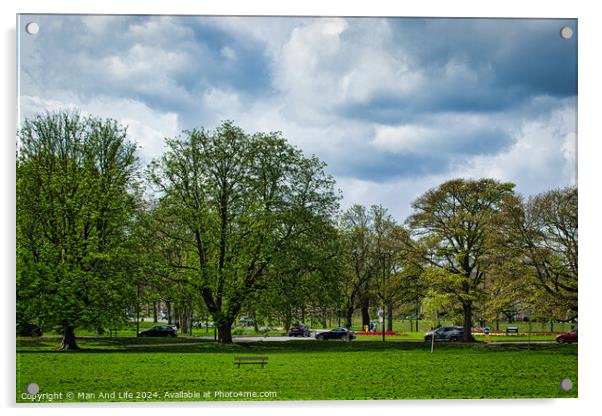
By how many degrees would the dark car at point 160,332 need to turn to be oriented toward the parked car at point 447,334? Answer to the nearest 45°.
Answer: approximately 180°

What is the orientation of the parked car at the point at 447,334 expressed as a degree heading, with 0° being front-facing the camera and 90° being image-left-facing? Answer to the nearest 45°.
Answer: approximately 90°

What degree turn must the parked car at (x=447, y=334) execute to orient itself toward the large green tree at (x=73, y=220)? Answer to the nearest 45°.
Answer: approximately 45° to its left

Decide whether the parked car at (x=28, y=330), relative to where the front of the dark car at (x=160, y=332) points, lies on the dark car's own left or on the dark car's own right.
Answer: on the dark car's own left

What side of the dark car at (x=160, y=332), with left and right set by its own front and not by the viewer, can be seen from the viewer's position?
left
